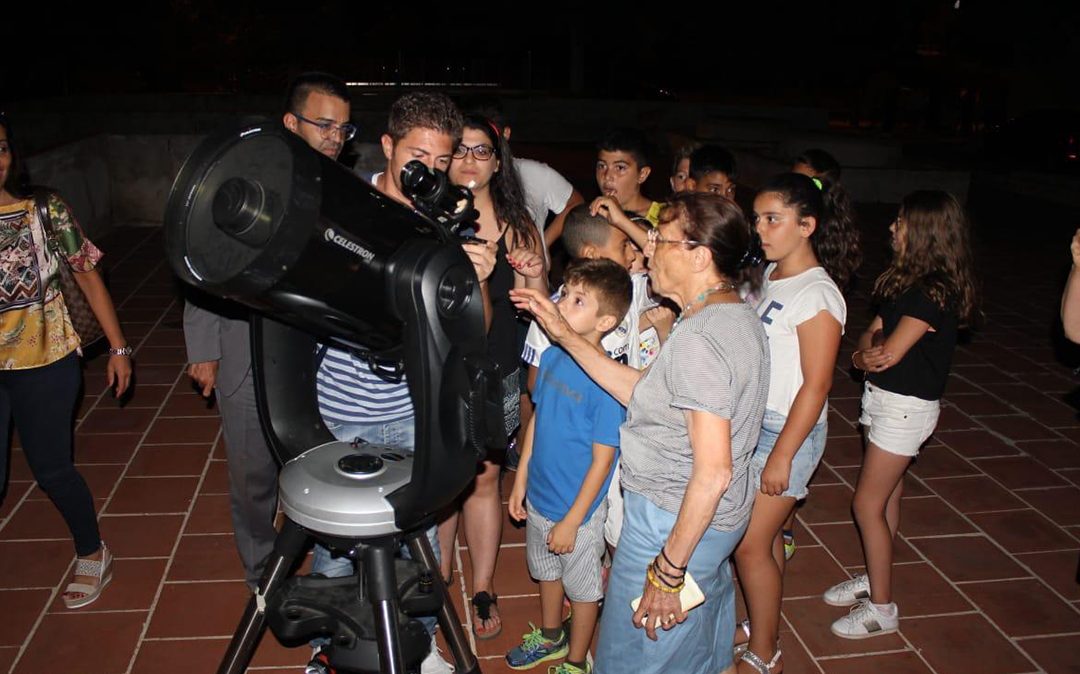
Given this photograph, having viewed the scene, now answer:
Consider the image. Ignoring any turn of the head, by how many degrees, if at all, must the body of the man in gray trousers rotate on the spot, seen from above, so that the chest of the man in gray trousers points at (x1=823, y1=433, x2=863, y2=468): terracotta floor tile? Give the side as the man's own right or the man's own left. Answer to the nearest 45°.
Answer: approximately 45° to the man's own left

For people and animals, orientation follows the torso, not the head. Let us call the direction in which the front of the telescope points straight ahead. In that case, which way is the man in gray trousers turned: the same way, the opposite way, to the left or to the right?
to the left

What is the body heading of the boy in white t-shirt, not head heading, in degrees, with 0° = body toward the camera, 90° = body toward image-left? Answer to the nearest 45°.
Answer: approximately 315°

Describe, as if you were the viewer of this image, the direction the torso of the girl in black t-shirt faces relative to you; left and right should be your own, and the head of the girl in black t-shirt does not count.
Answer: facing to the left of the viewer

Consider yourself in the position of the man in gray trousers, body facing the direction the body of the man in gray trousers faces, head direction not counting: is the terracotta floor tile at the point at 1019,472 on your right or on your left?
on your left

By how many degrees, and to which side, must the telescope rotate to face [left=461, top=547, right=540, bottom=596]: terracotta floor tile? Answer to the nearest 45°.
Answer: approximately 180°

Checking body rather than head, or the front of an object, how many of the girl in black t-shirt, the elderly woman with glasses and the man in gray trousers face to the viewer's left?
2

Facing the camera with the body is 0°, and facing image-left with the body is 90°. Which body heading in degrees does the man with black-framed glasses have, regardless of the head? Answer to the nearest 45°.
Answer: approximately 315°

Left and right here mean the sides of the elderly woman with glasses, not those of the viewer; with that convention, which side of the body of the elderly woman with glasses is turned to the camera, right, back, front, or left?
left

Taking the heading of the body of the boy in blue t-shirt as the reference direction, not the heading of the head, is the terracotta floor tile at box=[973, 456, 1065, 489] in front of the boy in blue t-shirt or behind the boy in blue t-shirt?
behind

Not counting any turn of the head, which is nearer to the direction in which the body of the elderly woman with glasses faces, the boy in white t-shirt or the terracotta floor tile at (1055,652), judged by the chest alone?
the boy in white t-shirt
